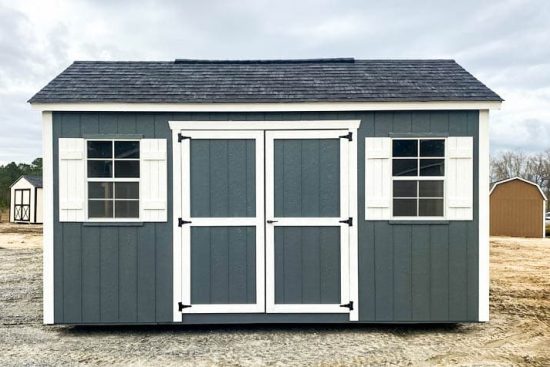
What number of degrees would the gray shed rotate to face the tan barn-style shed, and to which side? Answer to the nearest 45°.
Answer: approximately 135° to its left

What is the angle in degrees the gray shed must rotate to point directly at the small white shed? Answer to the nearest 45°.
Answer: approximately 135° to its right

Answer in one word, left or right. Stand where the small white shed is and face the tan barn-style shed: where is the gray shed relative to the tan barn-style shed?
right

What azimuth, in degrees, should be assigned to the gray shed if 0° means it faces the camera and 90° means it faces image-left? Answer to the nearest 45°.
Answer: approximately 0°
